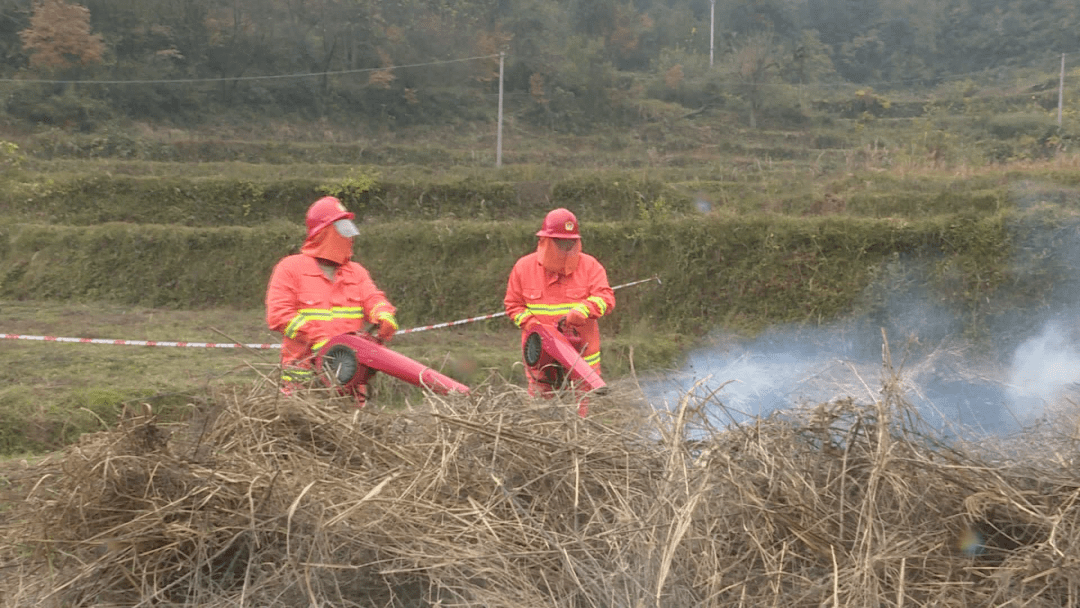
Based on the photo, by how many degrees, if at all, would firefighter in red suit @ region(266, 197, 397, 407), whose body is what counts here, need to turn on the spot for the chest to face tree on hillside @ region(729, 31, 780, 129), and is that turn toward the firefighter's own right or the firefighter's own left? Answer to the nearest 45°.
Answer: approximately 90° to the firefighter's own left

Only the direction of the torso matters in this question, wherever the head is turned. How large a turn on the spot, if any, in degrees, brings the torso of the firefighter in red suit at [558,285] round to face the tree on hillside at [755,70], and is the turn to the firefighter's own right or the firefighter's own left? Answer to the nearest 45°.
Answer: approximately 180°

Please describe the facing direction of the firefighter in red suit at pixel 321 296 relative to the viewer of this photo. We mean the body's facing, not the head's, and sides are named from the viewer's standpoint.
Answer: facing the viewer and to the right of the viewer

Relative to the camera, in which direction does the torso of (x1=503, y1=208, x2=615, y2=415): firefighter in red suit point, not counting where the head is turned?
toward the camera

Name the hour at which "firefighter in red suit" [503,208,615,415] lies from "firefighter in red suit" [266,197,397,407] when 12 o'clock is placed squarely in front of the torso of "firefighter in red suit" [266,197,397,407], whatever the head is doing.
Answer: "firefighter in red suit" [503,208,615,415] is roughly at 10 o'clock from "firefighter in red suit" [266,197,397,407].

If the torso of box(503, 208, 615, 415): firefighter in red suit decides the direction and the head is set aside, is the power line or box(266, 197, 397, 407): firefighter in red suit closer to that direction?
the firefighter in red suit

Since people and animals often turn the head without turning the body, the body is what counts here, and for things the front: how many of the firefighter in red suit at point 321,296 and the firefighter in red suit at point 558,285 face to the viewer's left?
0

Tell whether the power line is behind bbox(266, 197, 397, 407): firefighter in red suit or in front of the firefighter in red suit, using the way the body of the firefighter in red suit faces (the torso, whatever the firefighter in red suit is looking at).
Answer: behind

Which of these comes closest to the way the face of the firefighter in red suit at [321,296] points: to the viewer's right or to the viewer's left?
to the viewer's right

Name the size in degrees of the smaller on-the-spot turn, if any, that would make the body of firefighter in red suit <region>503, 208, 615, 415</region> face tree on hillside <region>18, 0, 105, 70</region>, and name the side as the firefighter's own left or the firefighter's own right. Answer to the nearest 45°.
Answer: approximately 135° to the firefighter's own right

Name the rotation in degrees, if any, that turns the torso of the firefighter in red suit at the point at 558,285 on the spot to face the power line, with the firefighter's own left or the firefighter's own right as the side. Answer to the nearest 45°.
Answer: approximately 180°

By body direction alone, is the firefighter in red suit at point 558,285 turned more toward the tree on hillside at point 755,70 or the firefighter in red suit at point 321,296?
the firefighter in red suit

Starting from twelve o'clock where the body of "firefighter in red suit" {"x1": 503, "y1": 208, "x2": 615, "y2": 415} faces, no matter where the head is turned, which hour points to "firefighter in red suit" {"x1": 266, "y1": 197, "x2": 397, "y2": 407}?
"firefighter in red suit" {"x1": 266, "y1": 197, "x2": 397, "y2": 407} is roughly at 2 o'clock from "firefighter in red suit" {"x1": 503, "y1": 208, "x2": 615, "y2": 415}.
